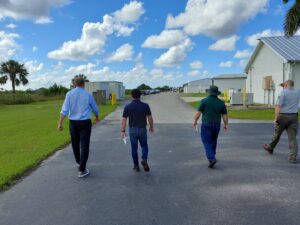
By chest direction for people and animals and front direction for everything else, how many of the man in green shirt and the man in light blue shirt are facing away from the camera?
2

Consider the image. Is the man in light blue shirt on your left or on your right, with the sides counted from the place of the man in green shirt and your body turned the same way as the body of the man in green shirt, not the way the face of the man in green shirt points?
on your left

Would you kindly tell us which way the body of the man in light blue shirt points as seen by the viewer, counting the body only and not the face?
away from the camera

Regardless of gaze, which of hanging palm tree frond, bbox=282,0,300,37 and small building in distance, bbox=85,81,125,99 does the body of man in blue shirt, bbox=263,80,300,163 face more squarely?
the small building in distance

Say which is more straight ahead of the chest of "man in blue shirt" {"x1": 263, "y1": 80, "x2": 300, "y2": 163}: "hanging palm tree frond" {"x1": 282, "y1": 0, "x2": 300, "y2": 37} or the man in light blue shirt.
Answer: the hanging palm tree frond

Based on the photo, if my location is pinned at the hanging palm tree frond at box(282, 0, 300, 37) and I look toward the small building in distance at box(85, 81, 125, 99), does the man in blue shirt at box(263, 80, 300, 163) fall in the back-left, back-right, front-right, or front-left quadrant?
back-left

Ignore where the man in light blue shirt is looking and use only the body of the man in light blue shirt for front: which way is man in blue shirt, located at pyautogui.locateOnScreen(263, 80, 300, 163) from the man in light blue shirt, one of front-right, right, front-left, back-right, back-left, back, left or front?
right

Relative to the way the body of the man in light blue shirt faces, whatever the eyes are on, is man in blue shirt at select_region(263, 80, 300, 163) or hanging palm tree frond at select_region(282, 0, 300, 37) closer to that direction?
the hanging palm tree frond

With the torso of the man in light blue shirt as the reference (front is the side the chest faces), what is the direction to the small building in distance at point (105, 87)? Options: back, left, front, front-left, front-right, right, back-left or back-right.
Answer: front

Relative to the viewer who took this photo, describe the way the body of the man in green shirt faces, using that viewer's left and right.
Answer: facing away from the viewer

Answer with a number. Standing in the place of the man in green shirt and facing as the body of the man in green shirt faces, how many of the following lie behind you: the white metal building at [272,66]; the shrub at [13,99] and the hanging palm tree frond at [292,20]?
0

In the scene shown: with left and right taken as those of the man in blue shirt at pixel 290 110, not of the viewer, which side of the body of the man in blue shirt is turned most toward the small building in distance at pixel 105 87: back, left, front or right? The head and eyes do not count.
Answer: front

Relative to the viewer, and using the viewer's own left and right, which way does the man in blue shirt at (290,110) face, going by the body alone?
facing away from the viewer and to the left of the viewer
